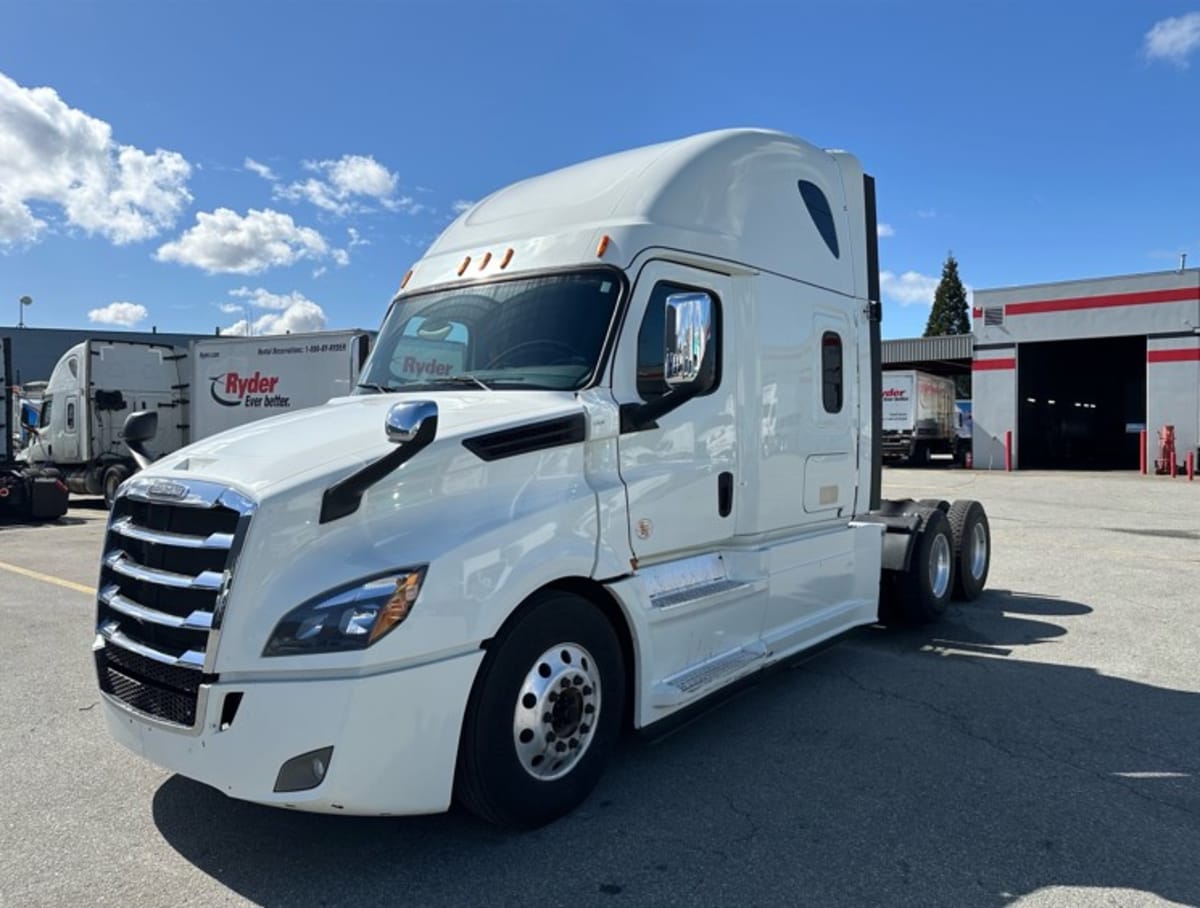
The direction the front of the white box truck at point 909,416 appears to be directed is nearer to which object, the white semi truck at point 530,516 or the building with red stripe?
the building with red stripe

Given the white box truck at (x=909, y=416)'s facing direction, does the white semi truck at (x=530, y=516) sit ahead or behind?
behind

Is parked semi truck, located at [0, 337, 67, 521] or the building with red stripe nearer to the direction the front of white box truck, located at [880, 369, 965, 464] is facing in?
the building with red stripe

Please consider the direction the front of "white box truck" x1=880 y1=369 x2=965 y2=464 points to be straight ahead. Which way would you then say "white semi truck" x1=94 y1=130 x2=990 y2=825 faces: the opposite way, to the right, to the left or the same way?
the opposite way

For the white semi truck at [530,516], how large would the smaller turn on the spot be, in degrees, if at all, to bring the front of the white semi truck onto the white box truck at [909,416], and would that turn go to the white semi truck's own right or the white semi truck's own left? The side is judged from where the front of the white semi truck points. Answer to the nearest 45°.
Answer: approximately 180°

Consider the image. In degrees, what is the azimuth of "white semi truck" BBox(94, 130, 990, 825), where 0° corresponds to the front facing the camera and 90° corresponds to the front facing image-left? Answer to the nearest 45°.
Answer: approximately 45°

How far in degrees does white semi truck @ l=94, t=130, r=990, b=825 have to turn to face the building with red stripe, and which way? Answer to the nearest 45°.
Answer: approximately 180°

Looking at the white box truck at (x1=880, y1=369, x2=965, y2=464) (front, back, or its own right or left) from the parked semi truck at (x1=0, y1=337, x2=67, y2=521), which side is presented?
back

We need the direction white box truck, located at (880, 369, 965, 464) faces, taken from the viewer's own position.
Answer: facing away from the viewer and to the right of the viewer

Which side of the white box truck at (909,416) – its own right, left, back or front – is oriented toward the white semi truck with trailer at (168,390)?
back
